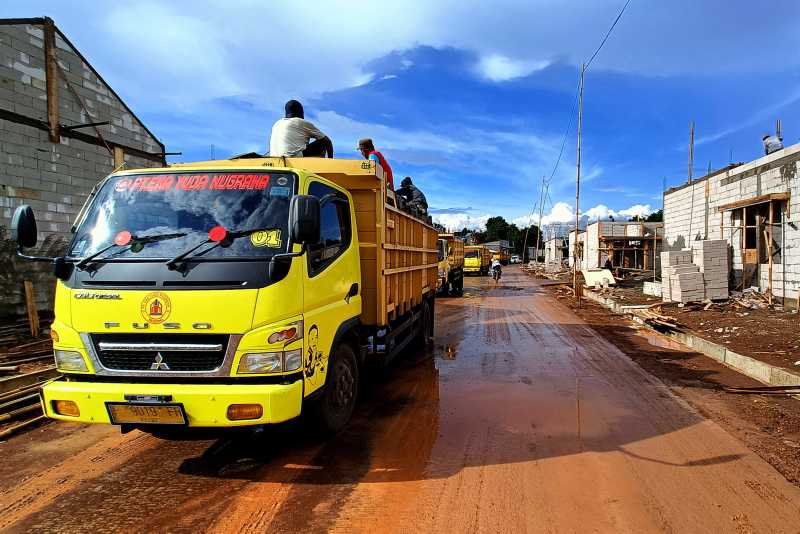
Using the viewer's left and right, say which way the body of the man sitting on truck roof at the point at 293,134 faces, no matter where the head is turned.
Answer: facing away from the viewer and to the right of the viewer

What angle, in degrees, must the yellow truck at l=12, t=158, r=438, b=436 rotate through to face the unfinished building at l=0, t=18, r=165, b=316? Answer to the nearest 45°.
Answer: approximately 135° to its right

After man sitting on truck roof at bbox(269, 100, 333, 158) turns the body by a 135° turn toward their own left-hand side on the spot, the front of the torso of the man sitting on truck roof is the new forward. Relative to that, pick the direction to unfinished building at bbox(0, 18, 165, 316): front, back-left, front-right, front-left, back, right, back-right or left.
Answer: front-right

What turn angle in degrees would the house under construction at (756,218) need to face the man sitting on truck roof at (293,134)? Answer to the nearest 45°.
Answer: approximately 45° to its left

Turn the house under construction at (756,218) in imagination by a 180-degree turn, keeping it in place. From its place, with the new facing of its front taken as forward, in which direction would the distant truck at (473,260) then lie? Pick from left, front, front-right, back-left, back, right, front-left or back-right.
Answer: left

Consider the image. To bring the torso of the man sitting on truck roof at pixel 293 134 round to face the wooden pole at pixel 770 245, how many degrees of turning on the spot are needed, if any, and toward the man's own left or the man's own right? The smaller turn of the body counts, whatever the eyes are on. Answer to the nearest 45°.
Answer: approximately 45° to the man's own right

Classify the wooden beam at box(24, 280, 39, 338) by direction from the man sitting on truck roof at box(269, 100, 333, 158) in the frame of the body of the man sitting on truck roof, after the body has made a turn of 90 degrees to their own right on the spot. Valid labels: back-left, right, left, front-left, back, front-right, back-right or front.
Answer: back

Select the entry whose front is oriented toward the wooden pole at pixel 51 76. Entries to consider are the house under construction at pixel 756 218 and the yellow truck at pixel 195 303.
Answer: the house under construction

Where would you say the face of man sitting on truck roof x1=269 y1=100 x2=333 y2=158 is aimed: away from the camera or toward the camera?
away from the camera

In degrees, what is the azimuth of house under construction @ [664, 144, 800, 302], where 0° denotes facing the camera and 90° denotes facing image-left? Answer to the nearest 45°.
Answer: approximately 45°
